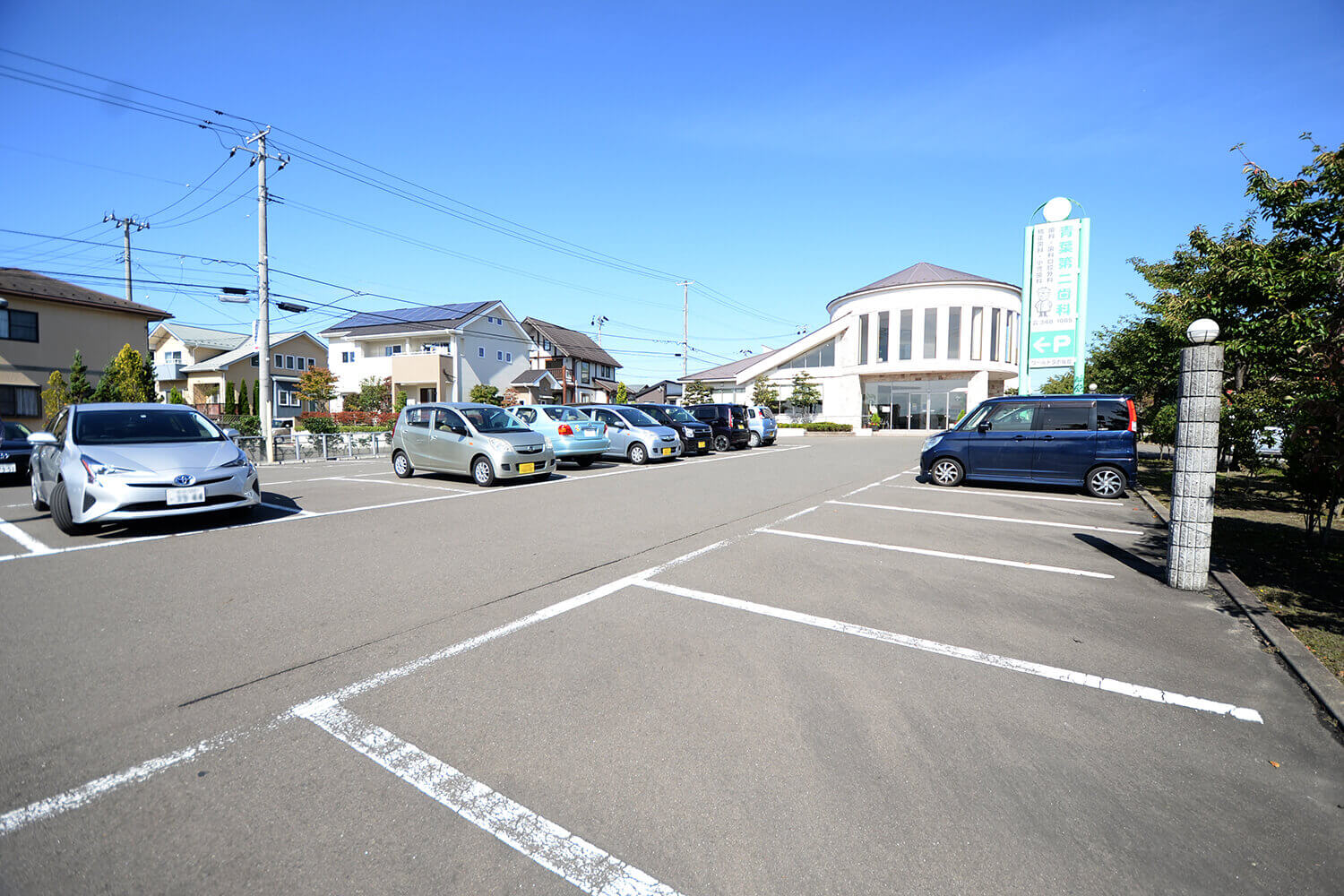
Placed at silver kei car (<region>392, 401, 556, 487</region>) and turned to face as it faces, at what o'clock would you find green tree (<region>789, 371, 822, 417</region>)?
The green tree is roughly at 9 o'clock from the silver kei car.

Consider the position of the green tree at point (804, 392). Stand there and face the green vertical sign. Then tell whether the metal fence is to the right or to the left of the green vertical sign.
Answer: right

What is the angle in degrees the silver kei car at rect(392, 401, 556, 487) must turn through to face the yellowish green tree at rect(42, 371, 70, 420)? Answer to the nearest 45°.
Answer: approximately 180°

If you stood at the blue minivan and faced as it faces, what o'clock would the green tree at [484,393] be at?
The green tree is roughly at 1 o'clock from the blue minivan.

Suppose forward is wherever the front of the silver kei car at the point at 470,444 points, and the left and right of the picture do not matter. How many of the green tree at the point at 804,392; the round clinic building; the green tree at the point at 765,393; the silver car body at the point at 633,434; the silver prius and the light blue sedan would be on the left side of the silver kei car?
5

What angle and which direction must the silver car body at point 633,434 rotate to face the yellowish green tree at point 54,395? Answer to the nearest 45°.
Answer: approximately 135° to its right

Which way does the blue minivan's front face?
to the viewer's left

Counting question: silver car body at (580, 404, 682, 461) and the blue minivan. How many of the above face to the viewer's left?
1

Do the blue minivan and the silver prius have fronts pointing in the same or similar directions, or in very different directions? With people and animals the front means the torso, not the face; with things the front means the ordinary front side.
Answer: very different directions

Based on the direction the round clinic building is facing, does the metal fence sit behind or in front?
in front

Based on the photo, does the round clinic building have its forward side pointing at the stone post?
yes

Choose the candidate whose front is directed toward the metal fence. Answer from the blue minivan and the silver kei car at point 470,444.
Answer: the blue minivan
